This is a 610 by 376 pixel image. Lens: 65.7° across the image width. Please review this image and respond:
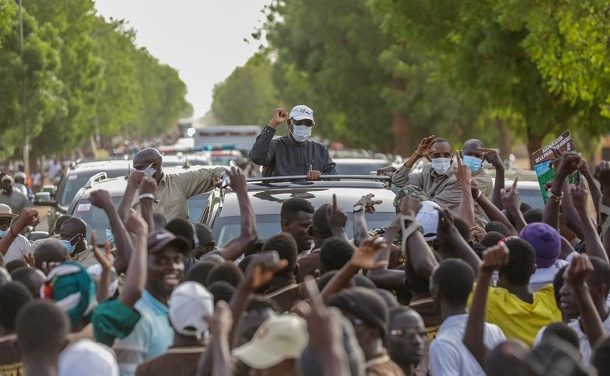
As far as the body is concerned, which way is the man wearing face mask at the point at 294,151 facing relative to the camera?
toward the camera

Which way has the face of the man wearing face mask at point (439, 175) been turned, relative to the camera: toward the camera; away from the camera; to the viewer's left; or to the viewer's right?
toward the camera

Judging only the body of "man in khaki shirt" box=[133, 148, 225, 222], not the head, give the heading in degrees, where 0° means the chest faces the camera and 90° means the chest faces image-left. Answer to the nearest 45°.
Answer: approximately 45°

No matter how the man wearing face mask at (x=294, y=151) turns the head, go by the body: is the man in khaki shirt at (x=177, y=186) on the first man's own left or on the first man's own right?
on the first man's own right

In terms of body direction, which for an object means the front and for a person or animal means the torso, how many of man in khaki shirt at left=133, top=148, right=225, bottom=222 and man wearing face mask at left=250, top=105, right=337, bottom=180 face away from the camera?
0

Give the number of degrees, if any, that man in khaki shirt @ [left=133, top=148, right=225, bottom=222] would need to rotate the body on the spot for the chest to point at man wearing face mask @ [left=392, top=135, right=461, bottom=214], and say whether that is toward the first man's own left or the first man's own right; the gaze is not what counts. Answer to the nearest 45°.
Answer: approximately 135° to the first man's own left

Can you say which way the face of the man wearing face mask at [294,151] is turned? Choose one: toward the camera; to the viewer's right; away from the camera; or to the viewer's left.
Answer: toward the camera
